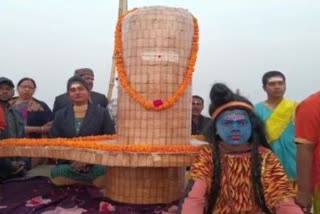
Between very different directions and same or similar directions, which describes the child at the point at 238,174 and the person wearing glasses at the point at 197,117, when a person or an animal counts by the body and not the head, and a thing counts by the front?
same or similar directions

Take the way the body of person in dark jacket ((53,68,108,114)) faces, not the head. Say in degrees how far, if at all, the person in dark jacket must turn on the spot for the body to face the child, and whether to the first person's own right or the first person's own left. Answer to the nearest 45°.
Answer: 0° — they already face them

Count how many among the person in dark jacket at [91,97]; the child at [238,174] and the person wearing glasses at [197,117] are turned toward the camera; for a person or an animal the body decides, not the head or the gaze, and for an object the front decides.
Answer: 3

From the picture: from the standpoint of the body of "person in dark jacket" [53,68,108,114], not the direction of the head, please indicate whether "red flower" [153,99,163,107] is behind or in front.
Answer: in front

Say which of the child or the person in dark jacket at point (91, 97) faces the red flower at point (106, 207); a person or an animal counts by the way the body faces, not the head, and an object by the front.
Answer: the person in dark jacket

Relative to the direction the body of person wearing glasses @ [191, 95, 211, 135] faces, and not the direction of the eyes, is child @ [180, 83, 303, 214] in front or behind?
in front

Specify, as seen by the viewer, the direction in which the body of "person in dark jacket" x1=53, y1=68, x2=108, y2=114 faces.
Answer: toward the camera

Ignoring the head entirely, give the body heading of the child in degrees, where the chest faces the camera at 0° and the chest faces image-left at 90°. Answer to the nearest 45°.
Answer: approximately 0°

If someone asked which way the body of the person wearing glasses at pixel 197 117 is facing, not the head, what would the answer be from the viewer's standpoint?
toward the camera
